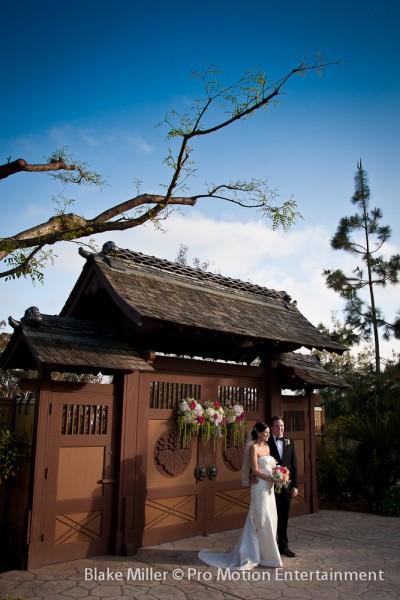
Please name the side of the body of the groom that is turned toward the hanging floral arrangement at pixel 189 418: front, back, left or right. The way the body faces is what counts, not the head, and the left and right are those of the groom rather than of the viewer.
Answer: right

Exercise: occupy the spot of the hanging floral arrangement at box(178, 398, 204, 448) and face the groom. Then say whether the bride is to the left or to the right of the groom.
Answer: right

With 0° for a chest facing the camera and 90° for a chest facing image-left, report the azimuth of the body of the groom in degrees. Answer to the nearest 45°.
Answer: approximately 0°

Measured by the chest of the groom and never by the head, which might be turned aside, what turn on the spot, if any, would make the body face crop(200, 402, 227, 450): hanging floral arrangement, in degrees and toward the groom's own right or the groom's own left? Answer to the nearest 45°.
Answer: approximately 135° to the groom's own right

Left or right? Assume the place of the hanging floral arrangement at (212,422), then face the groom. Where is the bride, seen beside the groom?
right

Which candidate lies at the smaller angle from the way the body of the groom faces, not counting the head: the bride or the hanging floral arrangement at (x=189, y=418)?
the bride

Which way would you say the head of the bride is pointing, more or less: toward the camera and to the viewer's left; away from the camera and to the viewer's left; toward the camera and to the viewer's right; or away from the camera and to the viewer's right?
toward the camera and to the viewer's right

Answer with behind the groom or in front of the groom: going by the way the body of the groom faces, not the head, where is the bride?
in front
